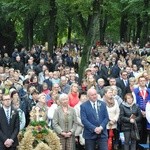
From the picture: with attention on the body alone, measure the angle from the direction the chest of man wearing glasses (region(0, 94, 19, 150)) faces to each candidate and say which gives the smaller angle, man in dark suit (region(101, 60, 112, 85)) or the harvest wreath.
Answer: the harvest wreath

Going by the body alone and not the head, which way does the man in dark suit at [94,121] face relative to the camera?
toward the camera

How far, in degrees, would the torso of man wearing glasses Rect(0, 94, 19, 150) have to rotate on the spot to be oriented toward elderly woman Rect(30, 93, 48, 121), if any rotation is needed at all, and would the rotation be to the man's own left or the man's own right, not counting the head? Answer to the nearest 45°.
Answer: approximately 135° to the man's own left

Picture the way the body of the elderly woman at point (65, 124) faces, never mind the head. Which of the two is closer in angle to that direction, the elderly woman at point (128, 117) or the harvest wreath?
the harvest wreath

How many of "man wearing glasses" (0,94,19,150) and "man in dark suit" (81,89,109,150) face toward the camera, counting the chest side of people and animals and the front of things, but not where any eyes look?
2

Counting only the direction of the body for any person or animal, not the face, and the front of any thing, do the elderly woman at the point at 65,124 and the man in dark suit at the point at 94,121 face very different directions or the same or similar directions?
same or similar directions

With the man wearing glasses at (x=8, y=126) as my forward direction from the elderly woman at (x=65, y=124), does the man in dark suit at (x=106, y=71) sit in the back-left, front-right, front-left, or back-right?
back-right

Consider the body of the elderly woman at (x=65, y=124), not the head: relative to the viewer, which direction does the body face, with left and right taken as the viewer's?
facing the viewer

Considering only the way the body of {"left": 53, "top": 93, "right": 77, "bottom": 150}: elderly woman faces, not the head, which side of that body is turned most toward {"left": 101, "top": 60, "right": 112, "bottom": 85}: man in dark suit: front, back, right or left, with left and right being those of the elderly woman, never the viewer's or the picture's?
back

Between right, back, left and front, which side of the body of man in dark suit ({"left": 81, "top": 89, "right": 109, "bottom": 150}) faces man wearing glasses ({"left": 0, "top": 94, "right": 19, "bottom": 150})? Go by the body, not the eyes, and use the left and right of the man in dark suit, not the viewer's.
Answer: right

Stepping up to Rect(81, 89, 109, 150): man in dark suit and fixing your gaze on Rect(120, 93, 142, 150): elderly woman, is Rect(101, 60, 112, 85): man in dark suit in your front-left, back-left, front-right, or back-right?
front-left

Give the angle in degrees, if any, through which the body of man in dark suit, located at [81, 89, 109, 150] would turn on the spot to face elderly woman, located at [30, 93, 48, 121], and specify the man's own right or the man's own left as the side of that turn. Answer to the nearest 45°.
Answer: approximately 90° to the man's own right

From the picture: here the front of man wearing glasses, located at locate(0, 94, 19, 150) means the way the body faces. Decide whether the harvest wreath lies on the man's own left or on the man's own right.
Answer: on the man's own left
